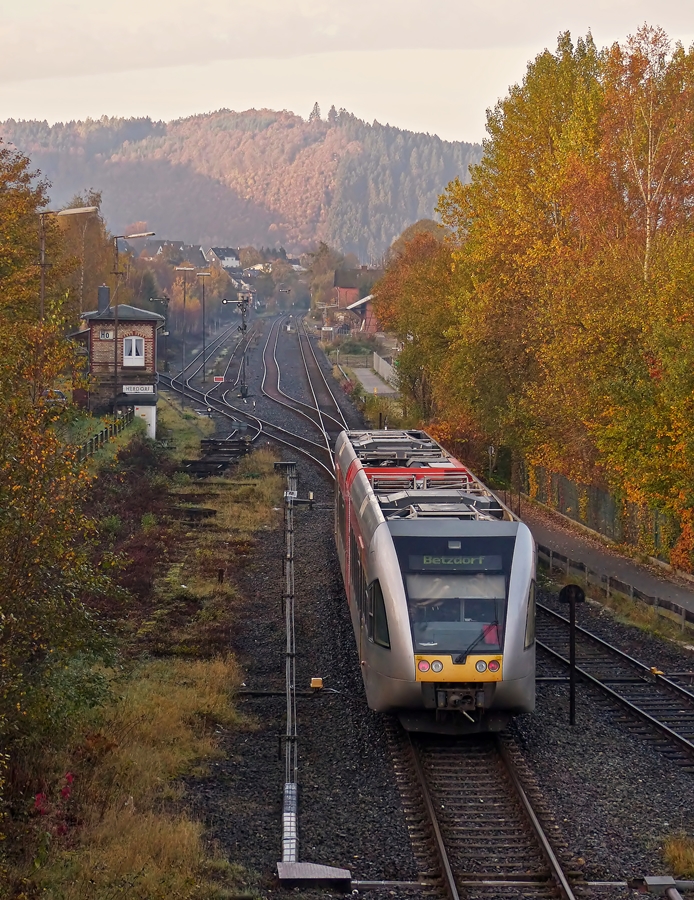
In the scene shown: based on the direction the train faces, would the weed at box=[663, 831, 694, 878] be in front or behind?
in front

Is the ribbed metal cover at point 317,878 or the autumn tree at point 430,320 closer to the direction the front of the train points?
the ribbed metal cover

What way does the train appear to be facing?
toward the camera

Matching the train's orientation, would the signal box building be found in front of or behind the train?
behind

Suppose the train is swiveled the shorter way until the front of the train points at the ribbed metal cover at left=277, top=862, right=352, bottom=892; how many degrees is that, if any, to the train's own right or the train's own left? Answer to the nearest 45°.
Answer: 0° — it already faces it

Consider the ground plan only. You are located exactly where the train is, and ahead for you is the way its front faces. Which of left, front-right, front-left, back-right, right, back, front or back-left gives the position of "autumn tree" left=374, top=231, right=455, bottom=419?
back
